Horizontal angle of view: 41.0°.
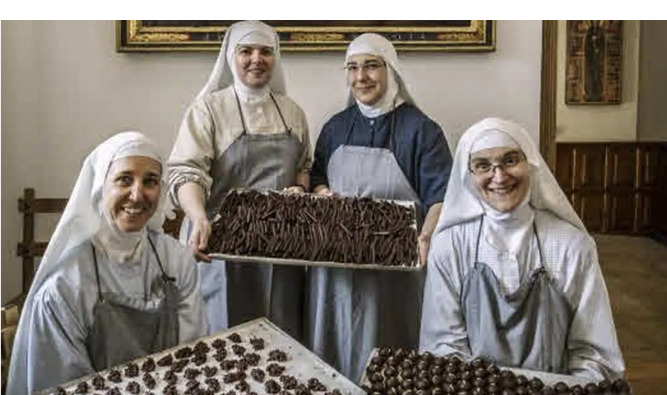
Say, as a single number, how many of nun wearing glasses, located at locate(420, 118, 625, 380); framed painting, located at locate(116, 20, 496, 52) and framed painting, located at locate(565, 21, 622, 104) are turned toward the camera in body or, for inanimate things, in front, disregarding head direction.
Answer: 3

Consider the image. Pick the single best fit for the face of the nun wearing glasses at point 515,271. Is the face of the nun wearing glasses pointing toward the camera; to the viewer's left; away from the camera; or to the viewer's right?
toward the camera

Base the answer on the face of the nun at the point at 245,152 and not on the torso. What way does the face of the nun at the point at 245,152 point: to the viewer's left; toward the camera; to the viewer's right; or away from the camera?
toward the camera

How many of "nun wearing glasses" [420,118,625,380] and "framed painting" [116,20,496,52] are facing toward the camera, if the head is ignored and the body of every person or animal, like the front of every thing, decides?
2

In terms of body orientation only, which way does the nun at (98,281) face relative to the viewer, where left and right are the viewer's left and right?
facing the viewer and to the right of the viewer

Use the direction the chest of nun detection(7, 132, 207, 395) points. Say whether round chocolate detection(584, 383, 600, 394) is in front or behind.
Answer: in front

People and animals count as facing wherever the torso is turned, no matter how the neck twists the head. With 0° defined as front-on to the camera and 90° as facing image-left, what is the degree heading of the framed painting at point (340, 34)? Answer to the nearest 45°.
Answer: approximately 0°

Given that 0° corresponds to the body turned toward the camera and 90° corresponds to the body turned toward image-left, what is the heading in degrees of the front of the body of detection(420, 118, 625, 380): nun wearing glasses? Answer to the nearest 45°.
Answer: approximately 0°

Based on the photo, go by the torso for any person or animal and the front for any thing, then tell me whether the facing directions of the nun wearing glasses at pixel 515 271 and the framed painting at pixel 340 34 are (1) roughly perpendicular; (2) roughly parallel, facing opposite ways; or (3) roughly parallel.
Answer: roughly parallel
